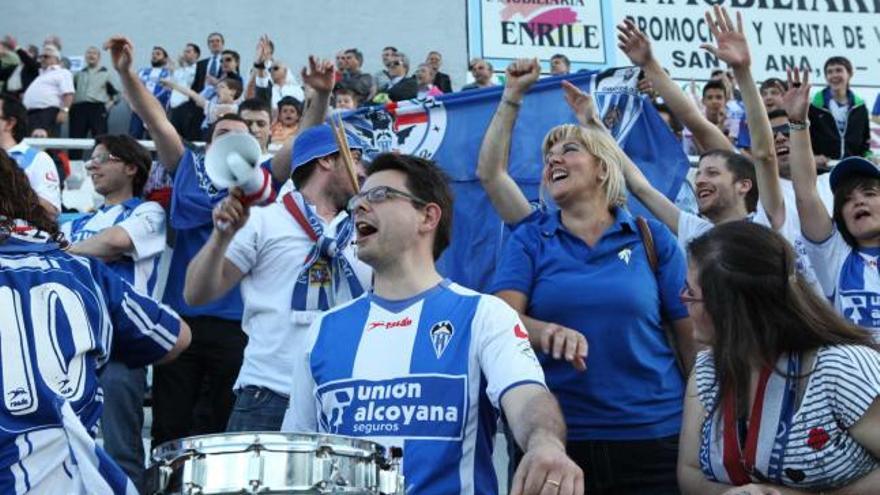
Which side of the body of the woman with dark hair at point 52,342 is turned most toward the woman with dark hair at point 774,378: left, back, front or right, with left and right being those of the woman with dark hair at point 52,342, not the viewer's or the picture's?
right

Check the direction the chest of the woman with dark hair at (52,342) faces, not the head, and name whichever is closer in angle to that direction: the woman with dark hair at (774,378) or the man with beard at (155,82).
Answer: the man with beard

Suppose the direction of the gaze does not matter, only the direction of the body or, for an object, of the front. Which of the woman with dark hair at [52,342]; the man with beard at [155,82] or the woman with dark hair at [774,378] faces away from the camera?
the woman with dark hair at [52,342]

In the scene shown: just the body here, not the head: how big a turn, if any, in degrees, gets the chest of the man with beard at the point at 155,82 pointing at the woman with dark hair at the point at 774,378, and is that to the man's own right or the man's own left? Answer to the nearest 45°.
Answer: approximately 45° to the man's own left

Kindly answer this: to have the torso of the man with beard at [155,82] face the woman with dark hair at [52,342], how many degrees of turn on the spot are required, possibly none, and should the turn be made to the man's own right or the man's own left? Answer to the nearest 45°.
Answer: approximately 45° to the man's own left

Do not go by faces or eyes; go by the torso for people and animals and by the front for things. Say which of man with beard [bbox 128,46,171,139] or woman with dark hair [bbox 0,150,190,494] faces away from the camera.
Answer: the woman with dark hair

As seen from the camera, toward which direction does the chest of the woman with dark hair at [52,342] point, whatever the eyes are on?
away from the camera

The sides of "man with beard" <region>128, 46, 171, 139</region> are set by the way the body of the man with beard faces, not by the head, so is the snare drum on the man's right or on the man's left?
on the man's left

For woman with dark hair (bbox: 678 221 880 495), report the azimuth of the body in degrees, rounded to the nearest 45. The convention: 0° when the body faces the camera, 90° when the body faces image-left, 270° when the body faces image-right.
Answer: approximately 45°

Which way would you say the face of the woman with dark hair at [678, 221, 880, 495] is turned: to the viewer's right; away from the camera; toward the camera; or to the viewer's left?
to the viewer's left

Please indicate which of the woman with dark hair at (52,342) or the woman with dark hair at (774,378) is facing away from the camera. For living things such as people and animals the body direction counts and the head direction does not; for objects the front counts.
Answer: the woman with dark hair at (52,342)

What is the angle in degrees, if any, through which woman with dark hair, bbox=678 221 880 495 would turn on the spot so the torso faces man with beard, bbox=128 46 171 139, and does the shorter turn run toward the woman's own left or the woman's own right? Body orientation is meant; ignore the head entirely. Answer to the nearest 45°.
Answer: approximately 90° to the woman's own right

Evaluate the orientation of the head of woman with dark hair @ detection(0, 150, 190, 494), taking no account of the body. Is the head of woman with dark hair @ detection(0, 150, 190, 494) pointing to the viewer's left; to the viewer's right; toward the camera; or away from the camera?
away from the camera
